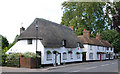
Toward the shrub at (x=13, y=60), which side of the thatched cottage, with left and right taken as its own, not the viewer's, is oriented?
right

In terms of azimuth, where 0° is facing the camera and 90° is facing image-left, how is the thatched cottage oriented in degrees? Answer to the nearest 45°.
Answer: approximately 315°

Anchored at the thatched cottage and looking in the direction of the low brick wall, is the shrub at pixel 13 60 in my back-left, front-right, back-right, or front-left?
front-right
